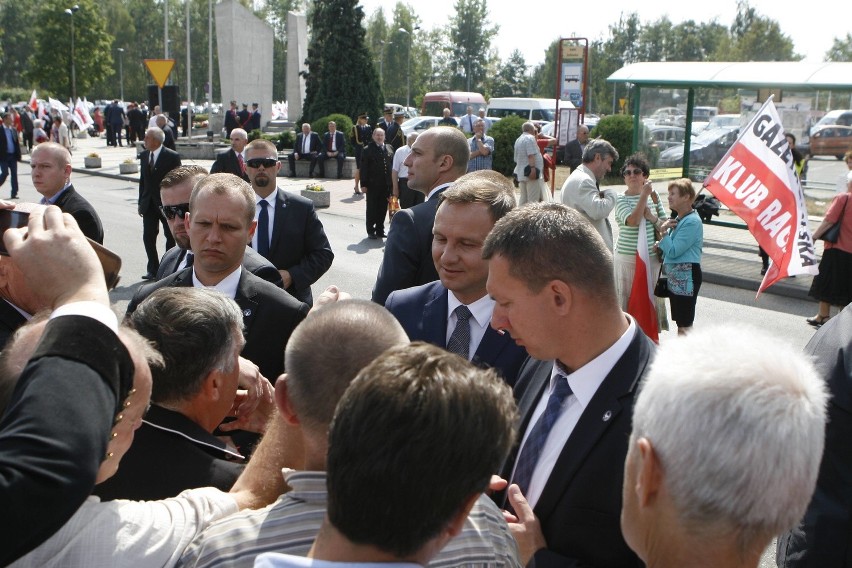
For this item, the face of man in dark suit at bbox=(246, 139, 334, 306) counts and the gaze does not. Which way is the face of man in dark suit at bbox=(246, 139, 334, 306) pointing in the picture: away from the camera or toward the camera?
toward the camera

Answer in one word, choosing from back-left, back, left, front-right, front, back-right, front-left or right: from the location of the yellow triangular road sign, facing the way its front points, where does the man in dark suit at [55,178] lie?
front

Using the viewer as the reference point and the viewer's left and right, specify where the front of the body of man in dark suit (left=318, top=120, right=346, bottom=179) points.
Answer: facing the viewer

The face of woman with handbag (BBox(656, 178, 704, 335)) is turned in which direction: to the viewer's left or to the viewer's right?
to the viewer's left

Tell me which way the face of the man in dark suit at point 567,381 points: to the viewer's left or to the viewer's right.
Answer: to the viewer's left

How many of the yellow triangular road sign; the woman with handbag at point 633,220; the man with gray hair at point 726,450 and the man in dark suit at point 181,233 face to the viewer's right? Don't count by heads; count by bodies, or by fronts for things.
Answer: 0

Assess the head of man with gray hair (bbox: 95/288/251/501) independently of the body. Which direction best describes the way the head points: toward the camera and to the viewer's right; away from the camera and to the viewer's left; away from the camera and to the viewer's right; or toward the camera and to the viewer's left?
away from the camera and to the viewer's right

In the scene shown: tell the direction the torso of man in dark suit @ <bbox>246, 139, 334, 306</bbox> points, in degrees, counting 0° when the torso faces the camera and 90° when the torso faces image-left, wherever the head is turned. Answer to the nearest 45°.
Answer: approximately 0°

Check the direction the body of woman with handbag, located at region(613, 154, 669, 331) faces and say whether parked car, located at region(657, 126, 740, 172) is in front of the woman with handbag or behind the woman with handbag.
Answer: behind

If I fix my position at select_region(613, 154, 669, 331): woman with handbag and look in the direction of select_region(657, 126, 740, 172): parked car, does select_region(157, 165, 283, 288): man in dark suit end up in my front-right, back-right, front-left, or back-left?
back-left

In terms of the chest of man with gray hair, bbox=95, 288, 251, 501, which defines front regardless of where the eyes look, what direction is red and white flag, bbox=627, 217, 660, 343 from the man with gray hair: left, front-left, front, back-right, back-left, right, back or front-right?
front

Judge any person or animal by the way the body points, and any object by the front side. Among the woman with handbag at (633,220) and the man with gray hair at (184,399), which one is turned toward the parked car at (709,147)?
the man with gray hair

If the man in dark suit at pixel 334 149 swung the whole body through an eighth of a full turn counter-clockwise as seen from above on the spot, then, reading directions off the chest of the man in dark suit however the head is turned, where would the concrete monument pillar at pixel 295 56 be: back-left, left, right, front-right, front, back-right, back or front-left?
back-left

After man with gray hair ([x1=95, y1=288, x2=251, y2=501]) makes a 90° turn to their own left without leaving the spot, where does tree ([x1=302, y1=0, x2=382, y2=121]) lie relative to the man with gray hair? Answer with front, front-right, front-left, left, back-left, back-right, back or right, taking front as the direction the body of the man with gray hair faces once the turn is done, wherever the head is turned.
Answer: front-right

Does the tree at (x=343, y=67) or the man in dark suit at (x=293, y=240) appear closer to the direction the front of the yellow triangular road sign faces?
the man in dark suit

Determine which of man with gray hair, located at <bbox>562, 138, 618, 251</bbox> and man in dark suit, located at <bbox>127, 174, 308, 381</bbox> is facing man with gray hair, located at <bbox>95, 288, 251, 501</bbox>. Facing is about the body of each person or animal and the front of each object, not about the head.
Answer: the man in dark suit
